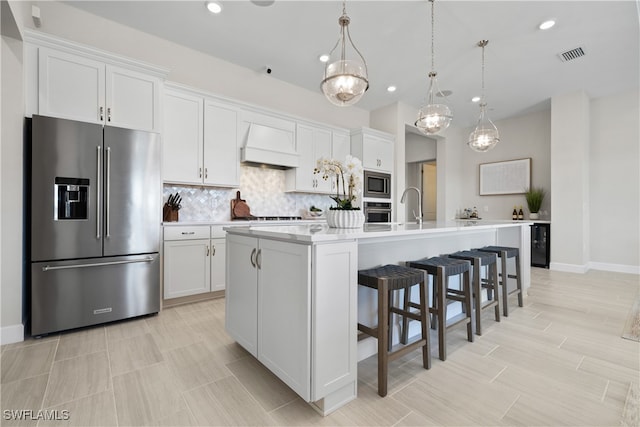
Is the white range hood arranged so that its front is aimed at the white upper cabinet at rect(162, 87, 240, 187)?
no

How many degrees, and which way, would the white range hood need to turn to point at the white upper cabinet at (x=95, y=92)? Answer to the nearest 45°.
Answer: approximately 90° to its right

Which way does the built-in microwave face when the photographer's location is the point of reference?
facing the viewer and to the right of the viewer

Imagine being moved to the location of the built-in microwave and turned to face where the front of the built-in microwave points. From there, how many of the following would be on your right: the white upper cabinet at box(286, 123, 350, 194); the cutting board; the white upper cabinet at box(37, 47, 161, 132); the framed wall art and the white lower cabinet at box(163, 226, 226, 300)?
4

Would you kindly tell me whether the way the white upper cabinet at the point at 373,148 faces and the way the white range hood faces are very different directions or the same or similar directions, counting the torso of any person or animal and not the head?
same or similar directions

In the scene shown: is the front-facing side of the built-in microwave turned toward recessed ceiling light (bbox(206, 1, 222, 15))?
no

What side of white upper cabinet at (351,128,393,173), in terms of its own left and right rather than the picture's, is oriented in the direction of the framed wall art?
left

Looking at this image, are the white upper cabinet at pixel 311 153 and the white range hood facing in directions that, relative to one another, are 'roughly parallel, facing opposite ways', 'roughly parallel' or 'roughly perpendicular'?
roughly parallel

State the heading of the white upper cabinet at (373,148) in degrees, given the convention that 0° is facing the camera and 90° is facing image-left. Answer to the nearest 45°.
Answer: approximately 315°

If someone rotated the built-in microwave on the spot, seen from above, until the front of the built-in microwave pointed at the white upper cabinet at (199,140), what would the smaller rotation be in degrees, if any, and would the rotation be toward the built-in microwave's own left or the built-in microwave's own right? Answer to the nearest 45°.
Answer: approximately 90° to the built-in microwave's own right

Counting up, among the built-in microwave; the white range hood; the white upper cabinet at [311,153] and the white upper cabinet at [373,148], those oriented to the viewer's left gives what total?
0

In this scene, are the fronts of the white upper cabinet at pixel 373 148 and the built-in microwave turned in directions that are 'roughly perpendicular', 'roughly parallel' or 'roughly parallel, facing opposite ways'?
roughly parallel

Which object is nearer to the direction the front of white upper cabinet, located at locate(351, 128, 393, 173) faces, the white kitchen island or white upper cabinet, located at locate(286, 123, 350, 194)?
the white kitchen island

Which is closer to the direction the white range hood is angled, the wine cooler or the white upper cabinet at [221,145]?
the wine cooler

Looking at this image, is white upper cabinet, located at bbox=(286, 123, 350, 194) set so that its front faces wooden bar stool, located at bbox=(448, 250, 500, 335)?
yes

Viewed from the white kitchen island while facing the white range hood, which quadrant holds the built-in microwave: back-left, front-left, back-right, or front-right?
front-right

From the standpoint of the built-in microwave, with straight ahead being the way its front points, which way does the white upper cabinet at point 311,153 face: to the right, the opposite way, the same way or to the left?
the same way

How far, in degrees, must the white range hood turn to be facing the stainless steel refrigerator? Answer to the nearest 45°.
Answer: approximately 90° to its right
